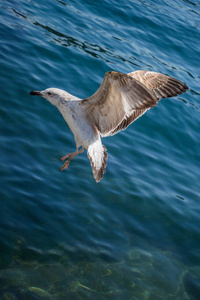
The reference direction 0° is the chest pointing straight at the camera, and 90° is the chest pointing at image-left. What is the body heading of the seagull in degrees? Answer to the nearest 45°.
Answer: approximately 90°
